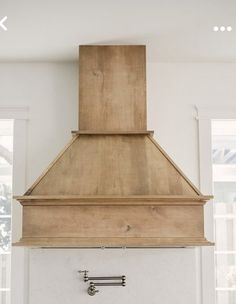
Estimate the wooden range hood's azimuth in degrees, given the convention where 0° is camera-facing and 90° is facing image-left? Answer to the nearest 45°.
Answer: approximately 0°

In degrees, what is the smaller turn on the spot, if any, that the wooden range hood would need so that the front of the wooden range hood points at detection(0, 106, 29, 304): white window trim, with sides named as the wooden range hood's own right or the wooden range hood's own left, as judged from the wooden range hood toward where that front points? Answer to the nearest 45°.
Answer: approximately 135° to the wooden range hood's own right

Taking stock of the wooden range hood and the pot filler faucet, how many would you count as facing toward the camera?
2

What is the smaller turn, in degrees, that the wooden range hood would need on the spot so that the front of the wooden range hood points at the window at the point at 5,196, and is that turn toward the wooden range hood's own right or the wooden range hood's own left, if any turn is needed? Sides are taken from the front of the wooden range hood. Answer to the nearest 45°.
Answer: approximately 135° to the wooden range hood's own right
